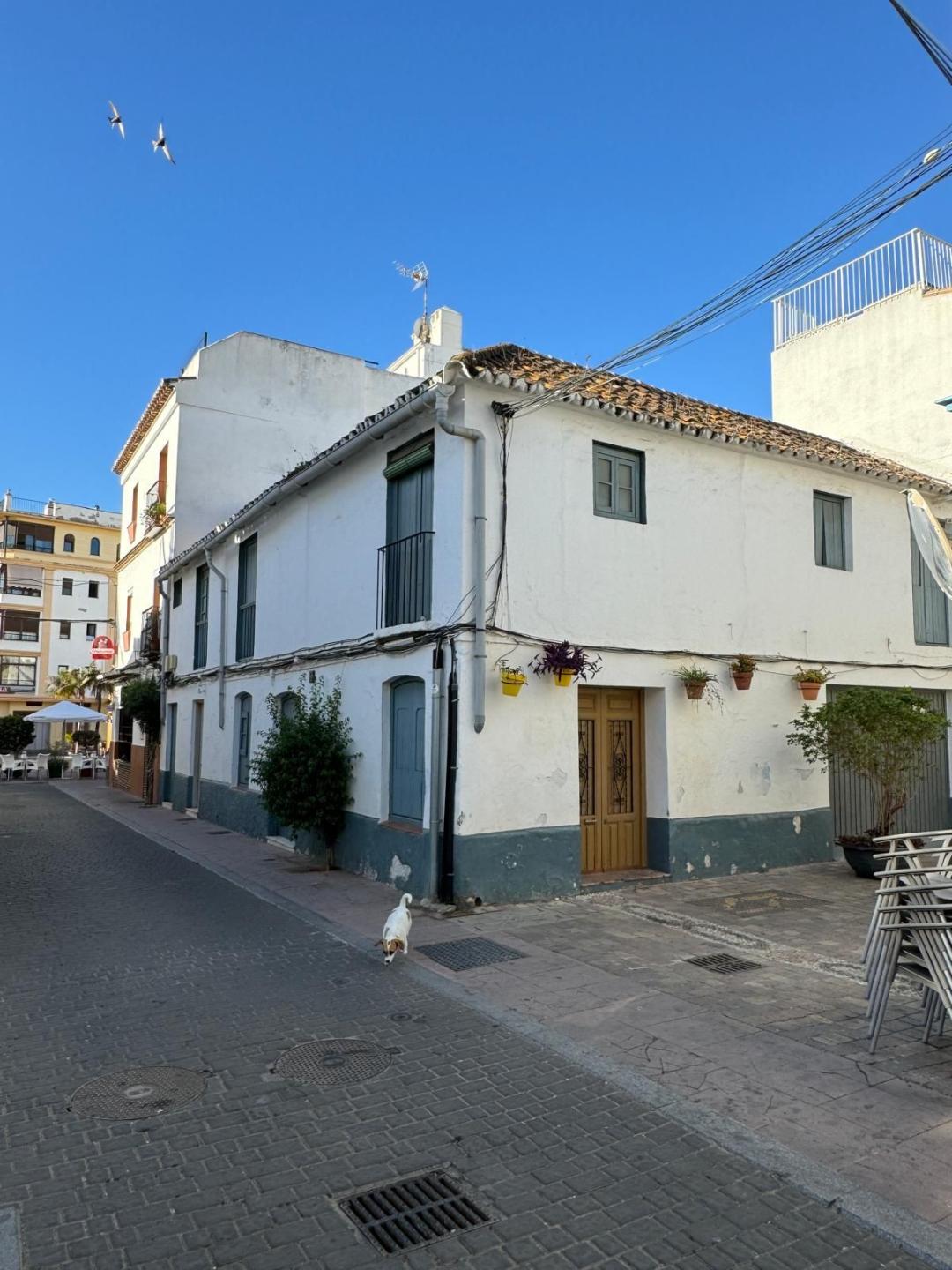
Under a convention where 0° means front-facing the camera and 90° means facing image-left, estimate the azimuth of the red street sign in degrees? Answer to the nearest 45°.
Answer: approximately 0°

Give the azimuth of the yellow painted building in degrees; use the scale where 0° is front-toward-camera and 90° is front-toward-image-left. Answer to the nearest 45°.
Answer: approximately 0°

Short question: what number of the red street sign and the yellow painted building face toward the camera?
2

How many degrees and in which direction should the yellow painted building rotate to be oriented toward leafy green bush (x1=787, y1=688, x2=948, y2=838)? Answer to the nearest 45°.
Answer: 0° — it already faces it

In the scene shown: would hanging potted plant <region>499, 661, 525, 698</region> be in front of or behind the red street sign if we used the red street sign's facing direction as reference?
in front

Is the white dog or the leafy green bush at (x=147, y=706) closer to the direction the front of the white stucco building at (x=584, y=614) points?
the white dog

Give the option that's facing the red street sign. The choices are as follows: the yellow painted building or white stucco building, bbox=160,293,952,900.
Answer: the yellow painted building

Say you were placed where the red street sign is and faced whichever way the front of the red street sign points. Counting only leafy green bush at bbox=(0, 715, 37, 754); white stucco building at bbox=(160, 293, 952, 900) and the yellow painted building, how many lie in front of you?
1

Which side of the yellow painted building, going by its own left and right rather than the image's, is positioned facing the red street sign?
front

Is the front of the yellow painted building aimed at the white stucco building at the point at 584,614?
yes

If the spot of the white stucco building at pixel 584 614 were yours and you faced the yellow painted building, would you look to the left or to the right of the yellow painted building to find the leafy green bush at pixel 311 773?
left

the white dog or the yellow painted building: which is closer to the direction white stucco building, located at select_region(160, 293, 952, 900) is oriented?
the white dog

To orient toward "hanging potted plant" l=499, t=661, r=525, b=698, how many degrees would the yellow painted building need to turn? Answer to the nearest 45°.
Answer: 0° — it already faces it

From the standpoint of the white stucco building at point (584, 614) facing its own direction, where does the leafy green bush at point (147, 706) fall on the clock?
The leafy green bush is roughly at 6 o'clock from the white stucco building.

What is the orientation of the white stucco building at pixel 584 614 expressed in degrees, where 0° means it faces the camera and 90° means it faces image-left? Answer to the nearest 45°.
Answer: approximately 315°
